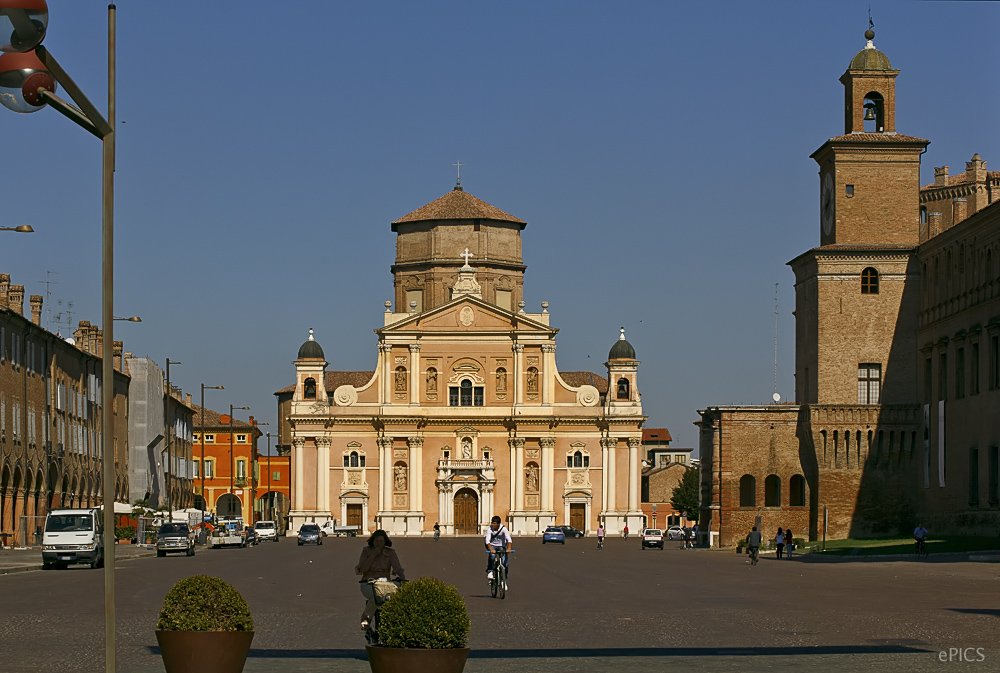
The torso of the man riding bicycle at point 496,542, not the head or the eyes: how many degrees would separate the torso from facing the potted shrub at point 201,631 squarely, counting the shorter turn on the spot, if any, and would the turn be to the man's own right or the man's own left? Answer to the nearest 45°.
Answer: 0° — they already face it

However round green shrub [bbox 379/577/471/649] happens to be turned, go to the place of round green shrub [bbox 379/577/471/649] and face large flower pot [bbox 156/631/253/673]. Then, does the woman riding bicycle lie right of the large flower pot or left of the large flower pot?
right

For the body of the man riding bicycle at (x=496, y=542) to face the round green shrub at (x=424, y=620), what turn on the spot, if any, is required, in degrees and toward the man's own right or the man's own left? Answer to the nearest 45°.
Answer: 0° — they already face it

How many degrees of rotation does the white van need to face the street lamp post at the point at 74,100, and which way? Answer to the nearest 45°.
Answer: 0° — it already faces it

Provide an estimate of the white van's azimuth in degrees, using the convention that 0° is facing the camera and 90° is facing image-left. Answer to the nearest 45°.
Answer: approximately 0°

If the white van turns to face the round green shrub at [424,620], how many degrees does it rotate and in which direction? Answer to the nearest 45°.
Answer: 0° — it already faces it

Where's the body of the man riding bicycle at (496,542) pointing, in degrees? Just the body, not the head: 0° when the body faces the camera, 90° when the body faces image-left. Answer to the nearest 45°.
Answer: approximately 0°

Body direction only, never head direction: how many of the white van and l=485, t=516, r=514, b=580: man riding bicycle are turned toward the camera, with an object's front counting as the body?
2
